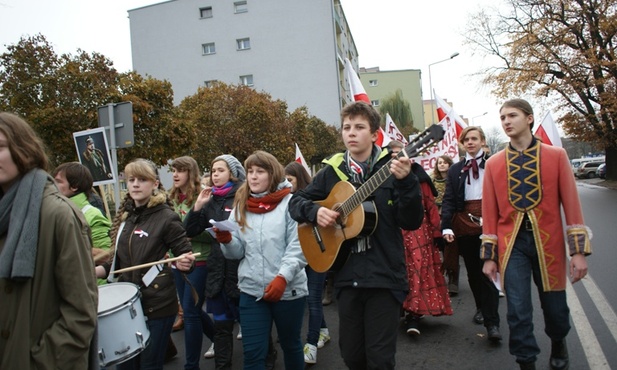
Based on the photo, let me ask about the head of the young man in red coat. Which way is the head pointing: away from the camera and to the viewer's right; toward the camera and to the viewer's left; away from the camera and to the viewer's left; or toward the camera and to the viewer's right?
toward the camera and to the viewer's left

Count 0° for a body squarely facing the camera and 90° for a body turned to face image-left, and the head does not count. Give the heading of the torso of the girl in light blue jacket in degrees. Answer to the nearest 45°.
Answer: approximately 45°

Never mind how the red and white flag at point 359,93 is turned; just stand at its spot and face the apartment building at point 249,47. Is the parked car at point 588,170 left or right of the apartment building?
right

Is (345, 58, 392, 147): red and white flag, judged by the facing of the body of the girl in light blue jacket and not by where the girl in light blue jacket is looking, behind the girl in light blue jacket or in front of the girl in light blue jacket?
behind

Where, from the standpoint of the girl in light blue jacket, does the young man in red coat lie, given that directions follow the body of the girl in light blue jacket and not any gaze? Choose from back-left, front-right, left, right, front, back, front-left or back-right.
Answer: back-left
